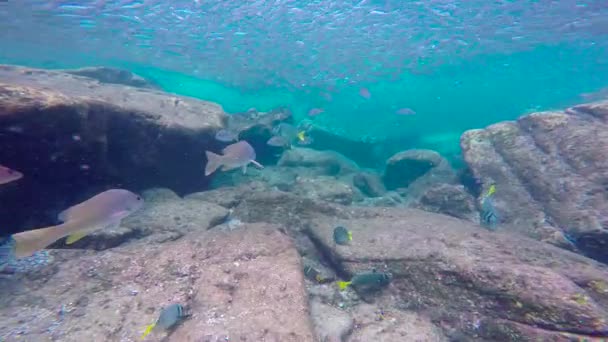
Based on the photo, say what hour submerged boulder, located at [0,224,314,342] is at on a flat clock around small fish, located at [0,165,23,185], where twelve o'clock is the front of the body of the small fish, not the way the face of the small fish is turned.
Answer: The submerged boulder is roughly at 2 o'clock from the small fish.

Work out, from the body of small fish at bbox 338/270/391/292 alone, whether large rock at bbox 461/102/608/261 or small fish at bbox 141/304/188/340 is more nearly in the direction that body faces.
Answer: the large rock

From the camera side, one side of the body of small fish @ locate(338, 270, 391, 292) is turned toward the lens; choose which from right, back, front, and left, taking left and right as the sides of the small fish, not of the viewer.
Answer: right

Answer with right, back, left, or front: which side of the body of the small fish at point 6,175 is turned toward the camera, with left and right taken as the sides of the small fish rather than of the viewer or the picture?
right

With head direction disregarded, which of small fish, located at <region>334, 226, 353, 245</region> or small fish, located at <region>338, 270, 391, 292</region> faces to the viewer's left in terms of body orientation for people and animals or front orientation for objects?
small fish, located at <region>334, 226, 353, 245</region>

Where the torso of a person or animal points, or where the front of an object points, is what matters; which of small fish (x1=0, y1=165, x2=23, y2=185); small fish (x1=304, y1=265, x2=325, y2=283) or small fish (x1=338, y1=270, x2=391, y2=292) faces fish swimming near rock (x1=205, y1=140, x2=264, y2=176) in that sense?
small fish (x1=0, y1=165, x2=23, y2=185)

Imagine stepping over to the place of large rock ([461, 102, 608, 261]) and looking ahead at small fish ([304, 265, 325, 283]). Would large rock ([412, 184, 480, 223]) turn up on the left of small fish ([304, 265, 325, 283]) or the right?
right

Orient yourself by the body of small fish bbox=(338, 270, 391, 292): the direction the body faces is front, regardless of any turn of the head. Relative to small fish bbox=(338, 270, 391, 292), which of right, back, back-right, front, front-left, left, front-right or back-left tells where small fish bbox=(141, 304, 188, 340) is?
back-right

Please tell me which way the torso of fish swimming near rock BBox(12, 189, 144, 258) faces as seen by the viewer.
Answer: to the viewer's right
